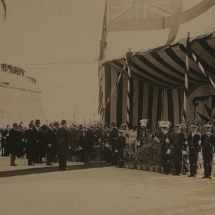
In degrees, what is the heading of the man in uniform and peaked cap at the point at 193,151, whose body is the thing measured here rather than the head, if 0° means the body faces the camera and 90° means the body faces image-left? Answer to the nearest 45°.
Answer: approximately 45°

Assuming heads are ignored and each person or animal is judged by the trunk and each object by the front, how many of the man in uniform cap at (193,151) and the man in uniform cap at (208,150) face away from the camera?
0
